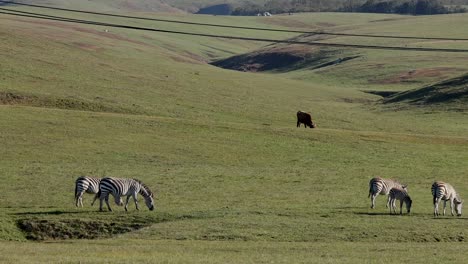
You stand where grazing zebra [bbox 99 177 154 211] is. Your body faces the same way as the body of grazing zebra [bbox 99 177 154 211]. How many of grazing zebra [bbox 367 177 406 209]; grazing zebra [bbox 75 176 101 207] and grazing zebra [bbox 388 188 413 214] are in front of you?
2

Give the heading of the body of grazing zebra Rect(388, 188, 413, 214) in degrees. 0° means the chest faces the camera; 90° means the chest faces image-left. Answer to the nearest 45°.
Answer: approximately 315°

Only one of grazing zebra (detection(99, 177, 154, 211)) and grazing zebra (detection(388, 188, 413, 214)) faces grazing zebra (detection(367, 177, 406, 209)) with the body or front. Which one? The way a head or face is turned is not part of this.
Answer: grazing zebra (detection(99, 177, 154, 211))

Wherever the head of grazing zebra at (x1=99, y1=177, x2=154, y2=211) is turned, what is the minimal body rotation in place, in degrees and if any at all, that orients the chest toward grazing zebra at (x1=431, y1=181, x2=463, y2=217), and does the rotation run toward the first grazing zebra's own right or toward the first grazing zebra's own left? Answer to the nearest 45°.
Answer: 0° — it already faces it

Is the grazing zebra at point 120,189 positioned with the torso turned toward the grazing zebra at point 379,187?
yes

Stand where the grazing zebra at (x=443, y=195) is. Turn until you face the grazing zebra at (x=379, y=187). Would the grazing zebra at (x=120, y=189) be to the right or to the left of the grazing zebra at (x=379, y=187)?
left

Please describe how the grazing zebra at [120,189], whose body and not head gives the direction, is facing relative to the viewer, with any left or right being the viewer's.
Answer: facing to the right of the viewer

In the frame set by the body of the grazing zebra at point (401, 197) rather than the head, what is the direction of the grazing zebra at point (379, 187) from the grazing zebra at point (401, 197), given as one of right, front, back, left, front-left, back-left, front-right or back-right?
back

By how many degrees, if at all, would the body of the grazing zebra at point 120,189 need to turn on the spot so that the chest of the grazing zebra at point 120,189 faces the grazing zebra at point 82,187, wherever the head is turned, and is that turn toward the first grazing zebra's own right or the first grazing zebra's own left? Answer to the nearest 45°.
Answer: approximately 135° to the first grazing zebra's own left
